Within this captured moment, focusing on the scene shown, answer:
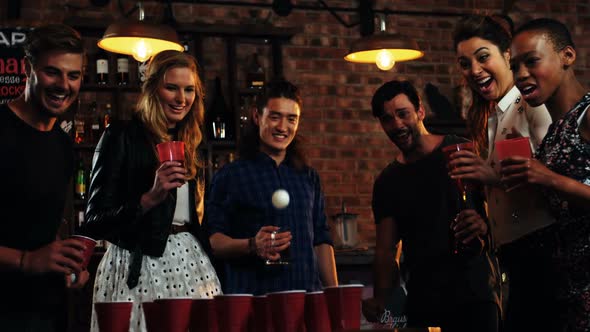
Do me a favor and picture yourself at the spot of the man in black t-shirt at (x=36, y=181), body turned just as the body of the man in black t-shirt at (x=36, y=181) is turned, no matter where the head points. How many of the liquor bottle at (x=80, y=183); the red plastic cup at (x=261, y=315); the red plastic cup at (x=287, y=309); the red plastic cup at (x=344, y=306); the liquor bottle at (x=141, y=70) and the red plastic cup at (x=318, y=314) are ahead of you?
4

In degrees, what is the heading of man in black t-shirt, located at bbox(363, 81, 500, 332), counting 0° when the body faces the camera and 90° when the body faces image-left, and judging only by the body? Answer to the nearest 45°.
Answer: approximately 0°

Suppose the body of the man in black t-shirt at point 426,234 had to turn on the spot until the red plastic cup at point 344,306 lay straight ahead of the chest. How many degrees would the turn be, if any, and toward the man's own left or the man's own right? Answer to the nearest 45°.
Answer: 0° — they already face it

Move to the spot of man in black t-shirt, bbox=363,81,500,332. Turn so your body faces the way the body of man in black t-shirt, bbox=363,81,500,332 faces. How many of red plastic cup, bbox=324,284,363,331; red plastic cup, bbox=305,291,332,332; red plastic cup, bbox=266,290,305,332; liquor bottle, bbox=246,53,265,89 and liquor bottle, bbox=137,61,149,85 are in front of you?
3
